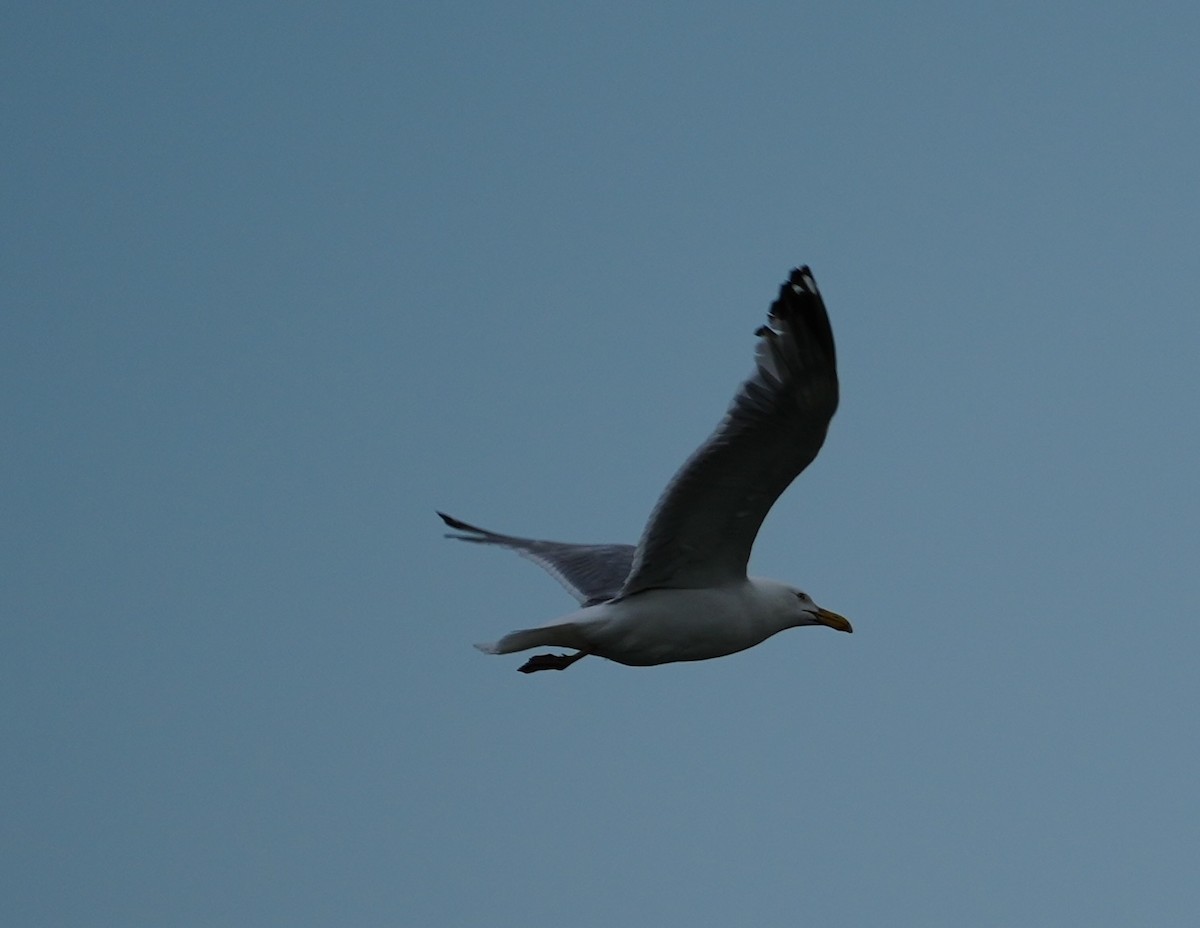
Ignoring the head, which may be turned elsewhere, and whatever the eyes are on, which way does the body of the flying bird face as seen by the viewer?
to the viewer's right
